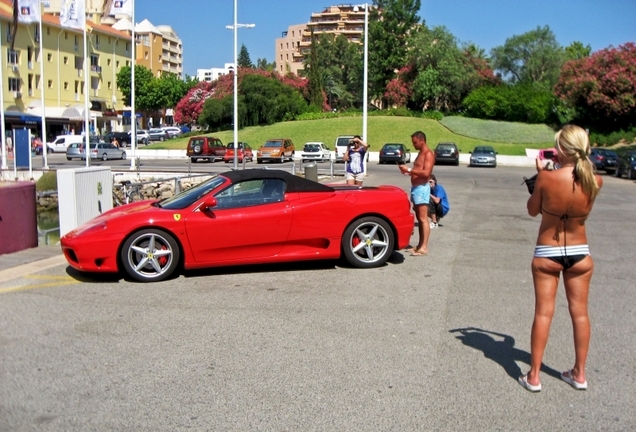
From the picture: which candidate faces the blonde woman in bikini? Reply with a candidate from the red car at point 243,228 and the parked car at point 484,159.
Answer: the parked car

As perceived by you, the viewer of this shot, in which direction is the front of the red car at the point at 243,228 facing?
facing to the left of the viewer

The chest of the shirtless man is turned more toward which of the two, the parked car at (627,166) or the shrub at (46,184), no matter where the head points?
the shrub

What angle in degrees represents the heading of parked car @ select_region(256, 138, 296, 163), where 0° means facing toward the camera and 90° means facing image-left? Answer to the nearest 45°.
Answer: approximately 45°

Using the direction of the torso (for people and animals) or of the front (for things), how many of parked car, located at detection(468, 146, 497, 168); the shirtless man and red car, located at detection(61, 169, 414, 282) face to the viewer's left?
2

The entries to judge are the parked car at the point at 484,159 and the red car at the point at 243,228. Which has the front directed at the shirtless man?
the parked car

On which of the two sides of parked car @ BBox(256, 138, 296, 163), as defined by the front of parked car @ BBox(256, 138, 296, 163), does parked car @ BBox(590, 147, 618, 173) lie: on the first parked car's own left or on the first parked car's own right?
on the first parked car's own left

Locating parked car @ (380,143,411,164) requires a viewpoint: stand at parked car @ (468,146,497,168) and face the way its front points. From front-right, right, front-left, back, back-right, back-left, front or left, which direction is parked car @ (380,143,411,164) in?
right

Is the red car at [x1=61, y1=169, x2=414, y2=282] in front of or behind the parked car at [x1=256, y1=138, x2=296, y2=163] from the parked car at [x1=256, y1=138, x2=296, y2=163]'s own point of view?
in front

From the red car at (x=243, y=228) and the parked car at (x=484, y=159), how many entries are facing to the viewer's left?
1

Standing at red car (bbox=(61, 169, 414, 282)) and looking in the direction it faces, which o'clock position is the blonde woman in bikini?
The blonde woman in bikini is roughly at 8 o'clock from the red car.

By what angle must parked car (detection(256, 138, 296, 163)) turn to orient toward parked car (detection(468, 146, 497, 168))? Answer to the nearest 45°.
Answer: approximately 135° to its left

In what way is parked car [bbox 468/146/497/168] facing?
toward the camera
